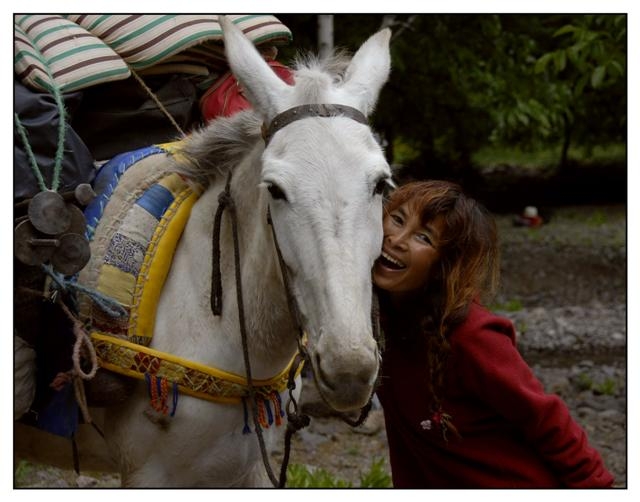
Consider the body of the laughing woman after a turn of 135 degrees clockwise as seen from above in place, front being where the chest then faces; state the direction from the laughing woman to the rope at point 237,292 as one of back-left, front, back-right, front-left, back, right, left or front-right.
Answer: left

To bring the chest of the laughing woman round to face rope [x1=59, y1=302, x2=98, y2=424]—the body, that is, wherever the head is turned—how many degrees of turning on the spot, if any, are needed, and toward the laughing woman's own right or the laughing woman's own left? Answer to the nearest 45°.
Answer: approximately 45° to the laughing woman's own right

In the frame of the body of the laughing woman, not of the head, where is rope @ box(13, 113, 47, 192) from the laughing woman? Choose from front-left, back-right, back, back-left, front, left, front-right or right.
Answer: front-right

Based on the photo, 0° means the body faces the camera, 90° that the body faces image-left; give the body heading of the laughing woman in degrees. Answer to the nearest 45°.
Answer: approximately 45°

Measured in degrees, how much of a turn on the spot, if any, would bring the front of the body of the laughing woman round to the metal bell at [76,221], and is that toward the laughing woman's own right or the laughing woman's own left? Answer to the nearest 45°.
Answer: approximately 45° to the laughing woman's own right

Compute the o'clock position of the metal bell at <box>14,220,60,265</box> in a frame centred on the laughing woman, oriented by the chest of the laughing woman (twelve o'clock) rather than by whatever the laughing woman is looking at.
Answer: The metal bell is roughly at 1 o'clock from the laughing woman.

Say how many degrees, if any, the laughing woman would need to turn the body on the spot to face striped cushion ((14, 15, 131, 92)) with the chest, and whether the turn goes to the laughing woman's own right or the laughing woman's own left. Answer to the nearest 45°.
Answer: approximately 45° to the laughing woman's own right

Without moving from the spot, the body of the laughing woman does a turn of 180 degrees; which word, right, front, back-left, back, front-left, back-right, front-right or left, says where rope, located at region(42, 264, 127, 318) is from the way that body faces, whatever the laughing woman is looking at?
back-left

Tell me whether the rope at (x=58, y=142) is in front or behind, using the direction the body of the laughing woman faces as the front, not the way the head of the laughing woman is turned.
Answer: in front

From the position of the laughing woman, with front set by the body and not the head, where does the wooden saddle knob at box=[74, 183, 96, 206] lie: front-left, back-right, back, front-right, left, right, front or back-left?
front-right
